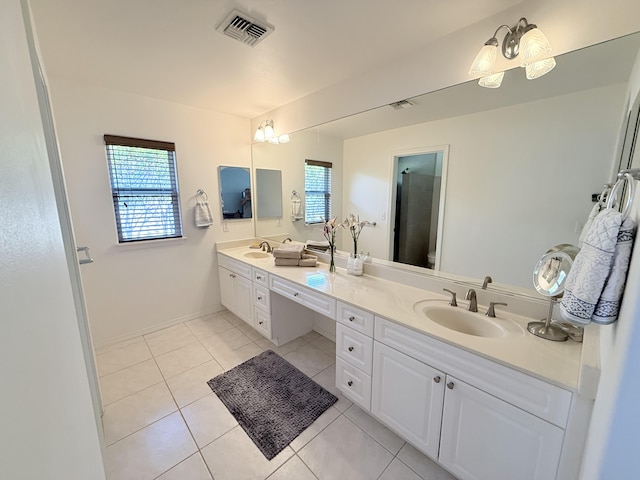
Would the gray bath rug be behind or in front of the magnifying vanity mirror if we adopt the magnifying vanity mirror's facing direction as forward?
in front

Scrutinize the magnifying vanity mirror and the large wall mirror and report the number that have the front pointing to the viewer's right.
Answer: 0

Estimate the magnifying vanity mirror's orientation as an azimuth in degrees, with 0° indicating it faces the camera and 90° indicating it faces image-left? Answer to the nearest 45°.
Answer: approximately 45°

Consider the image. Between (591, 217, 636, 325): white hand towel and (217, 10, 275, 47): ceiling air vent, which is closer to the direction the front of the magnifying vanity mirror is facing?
the ceiling air vent

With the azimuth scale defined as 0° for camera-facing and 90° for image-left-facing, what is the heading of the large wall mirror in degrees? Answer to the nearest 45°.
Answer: approximately 45°

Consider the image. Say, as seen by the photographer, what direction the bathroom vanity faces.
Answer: facing the viewer and to the left of the viewer
